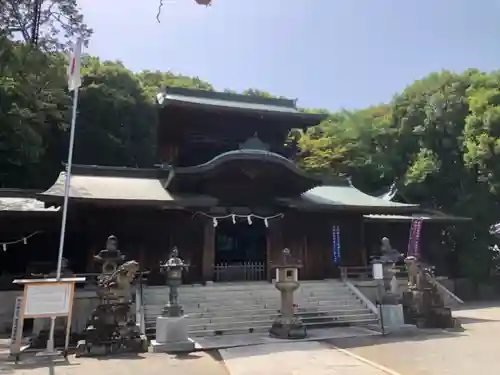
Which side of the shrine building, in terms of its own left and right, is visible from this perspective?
front

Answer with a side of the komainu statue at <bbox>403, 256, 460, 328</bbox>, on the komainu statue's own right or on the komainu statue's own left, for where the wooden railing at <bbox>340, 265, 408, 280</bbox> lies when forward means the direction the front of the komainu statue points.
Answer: on the komainu statue's own right

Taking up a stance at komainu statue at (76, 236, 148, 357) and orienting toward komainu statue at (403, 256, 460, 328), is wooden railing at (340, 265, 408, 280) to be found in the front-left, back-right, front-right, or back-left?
front-left

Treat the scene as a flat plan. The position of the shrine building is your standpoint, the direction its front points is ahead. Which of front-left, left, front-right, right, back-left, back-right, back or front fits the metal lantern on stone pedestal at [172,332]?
front

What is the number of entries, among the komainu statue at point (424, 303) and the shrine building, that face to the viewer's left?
1

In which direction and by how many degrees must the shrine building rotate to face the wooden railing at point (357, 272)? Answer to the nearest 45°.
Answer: approximately 90° to its left

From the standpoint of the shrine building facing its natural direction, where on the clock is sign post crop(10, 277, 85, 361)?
The sign post is roughly at 1 o'clock from the shrine building.

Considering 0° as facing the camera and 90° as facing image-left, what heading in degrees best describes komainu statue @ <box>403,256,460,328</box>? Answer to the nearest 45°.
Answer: approximately 90°

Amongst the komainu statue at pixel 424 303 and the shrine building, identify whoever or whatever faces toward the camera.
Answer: the shrine building

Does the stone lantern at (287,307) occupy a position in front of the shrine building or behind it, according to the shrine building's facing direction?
in front
